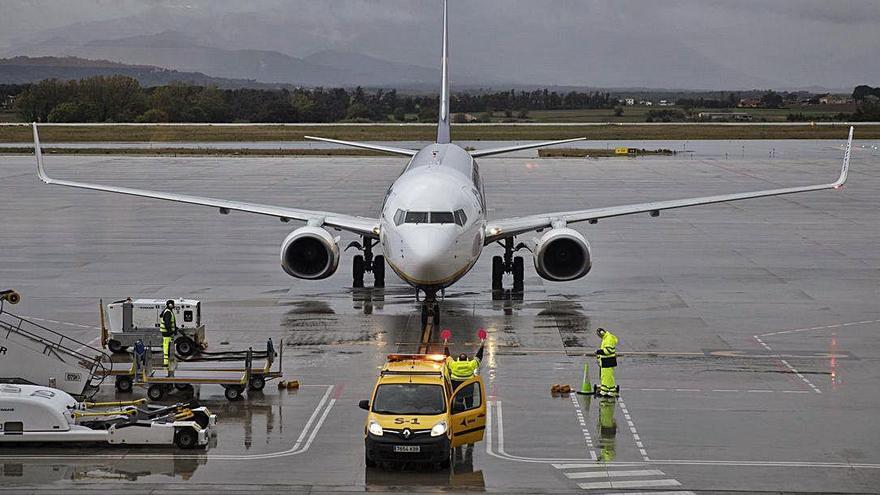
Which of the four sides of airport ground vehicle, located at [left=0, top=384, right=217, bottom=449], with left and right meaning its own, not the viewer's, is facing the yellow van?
back

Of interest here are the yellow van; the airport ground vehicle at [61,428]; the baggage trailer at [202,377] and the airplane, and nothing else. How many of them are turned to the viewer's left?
1

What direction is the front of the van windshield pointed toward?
toward the camera

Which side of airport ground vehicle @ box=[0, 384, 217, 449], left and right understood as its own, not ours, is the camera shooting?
left

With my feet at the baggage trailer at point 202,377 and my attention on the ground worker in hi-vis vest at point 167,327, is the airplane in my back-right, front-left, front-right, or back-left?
front-right

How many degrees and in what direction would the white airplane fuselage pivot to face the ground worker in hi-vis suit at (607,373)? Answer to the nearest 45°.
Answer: approximately 45° to its left

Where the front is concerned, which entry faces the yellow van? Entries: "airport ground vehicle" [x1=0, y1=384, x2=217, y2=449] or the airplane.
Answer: the airplane

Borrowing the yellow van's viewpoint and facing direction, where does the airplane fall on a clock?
The airplane is roughly at 6 o'clock from the yellow van.

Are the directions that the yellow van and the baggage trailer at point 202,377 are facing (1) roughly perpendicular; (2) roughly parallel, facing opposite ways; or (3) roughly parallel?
roughly perpendicular

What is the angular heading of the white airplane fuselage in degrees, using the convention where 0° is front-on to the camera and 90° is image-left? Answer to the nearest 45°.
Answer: approximately 0°

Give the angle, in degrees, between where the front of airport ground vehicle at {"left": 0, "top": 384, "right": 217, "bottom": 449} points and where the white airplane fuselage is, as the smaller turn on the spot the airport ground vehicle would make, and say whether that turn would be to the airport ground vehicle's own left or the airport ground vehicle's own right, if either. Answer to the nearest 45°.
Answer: approximately 135° to the airport ground vehicle's own right
